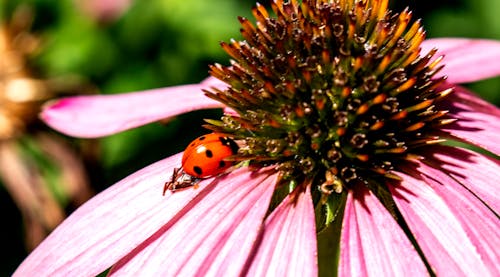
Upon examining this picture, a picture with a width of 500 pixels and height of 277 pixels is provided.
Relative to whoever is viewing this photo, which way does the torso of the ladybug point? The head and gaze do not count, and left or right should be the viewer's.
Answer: facing away from the viewer and to the right of the viewer

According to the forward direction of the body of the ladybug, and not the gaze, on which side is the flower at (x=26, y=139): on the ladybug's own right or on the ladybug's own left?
on the ladybug's own left
